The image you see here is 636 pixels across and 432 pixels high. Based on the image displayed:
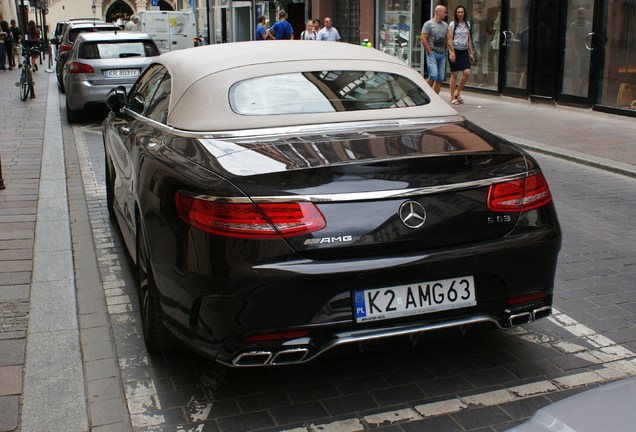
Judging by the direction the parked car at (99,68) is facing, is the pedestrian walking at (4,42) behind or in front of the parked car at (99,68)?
in front

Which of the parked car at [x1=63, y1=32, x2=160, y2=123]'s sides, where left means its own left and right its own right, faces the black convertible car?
back

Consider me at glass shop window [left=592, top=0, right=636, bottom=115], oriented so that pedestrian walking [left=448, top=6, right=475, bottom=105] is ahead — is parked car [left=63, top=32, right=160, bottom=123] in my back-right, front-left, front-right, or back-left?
front-left

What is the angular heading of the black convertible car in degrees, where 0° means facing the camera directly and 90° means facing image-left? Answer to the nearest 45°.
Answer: approximately 135°

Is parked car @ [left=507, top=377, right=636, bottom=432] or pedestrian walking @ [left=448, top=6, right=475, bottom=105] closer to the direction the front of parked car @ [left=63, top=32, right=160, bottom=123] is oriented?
the pedestrian walking

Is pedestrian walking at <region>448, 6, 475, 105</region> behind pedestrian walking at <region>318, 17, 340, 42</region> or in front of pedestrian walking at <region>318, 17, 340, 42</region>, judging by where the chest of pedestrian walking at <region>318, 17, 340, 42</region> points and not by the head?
in front

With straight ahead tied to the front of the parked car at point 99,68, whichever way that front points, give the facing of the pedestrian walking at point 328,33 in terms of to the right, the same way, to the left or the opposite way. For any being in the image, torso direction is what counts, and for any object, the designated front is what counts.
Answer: the opposite way

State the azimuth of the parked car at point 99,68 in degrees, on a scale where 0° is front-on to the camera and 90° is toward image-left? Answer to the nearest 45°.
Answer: approximately 180°

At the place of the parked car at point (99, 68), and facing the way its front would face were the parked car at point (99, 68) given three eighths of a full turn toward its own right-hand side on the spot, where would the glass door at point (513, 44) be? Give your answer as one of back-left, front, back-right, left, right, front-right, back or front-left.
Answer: front-left

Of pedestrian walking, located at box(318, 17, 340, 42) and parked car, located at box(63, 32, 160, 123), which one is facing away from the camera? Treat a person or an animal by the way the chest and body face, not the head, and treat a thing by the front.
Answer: the parked car

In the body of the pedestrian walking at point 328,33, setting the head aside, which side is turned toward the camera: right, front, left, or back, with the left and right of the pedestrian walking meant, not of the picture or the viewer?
front

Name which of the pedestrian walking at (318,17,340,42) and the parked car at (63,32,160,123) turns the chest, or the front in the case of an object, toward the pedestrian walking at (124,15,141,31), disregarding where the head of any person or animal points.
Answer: the parked car

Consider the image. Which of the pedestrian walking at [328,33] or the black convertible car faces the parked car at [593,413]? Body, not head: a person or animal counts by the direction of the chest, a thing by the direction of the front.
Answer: the pedestrian walking

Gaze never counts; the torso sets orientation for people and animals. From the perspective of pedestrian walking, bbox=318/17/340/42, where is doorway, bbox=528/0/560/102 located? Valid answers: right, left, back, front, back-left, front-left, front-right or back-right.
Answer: front-left

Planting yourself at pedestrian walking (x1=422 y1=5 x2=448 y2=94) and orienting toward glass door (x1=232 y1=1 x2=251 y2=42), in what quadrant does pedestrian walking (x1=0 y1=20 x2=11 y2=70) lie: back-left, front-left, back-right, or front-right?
front-left

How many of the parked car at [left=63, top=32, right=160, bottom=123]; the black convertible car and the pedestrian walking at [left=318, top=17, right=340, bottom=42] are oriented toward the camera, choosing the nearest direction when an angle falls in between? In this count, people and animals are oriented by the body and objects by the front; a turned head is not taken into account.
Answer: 1

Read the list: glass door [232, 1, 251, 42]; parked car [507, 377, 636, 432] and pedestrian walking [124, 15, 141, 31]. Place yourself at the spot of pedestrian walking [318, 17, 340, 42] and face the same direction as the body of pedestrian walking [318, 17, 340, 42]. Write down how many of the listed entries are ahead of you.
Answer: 1
